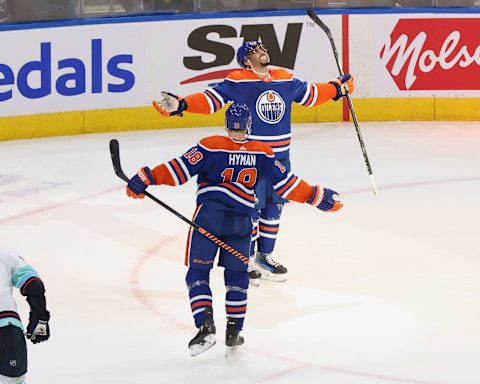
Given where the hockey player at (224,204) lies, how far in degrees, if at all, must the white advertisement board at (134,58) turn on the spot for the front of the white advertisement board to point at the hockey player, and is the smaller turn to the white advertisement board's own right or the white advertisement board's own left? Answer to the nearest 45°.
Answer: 0° — it already faces them

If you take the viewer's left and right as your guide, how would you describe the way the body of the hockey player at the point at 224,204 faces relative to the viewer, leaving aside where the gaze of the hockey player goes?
facing away from the viewer

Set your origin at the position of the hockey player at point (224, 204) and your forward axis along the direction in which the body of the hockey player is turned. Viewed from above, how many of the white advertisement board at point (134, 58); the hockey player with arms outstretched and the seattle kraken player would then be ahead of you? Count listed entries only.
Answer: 2

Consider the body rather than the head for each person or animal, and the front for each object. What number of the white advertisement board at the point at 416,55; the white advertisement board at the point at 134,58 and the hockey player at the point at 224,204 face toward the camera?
2

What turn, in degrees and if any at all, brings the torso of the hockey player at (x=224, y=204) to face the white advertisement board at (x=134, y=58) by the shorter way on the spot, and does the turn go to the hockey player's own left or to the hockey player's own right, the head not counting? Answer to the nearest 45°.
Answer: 0° — they already face it

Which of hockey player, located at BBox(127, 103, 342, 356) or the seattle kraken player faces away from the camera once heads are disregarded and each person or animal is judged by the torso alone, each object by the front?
the hockey player

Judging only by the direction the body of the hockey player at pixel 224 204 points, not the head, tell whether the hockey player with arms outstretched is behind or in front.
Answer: in front

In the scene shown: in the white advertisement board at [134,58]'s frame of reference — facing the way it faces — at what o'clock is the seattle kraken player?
The seattle kraken player is roughly at 12 o'clock from the white advertisement board.

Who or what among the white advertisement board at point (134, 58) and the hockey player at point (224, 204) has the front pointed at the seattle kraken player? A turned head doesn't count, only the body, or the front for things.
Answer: the white advertisement board

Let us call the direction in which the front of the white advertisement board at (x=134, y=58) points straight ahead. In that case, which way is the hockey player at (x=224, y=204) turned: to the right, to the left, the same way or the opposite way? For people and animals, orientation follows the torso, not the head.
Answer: the opposite way

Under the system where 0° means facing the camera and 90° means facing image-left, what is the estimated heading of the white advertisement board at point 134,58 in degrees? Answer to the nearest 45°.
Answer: approximately 0°

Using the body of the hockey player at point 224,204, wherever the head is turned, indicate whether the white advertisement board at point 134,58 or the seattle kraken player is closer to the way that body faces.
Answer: the white advertisement board

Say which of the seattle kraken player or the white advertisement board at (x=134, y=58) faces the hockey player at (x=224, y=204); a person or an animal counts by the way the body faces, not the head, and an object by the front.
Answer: the white advertisement board
